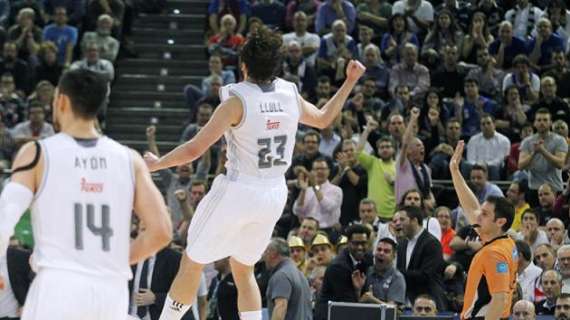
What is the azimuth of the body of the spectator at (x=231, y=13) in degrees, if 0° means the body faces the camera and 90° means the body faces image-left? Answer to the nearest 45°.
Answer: approximately 0°

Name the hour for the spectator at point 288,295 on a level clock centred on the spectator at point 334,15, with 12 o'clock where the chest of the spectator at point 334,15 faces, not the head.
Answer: the spectator at point 288,295 is roughly at 12 o'clock from the spectator at point 334,15.

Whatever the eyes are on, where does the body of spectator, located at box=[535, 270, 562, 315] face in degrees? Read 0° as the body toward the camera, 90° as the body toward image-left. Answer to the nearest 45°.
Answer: approximately 45°

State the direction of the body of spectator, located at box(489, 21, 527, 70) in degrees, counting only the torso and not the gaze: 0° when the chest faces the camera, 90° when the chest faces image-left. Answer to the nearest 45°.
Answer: approximately 0°
